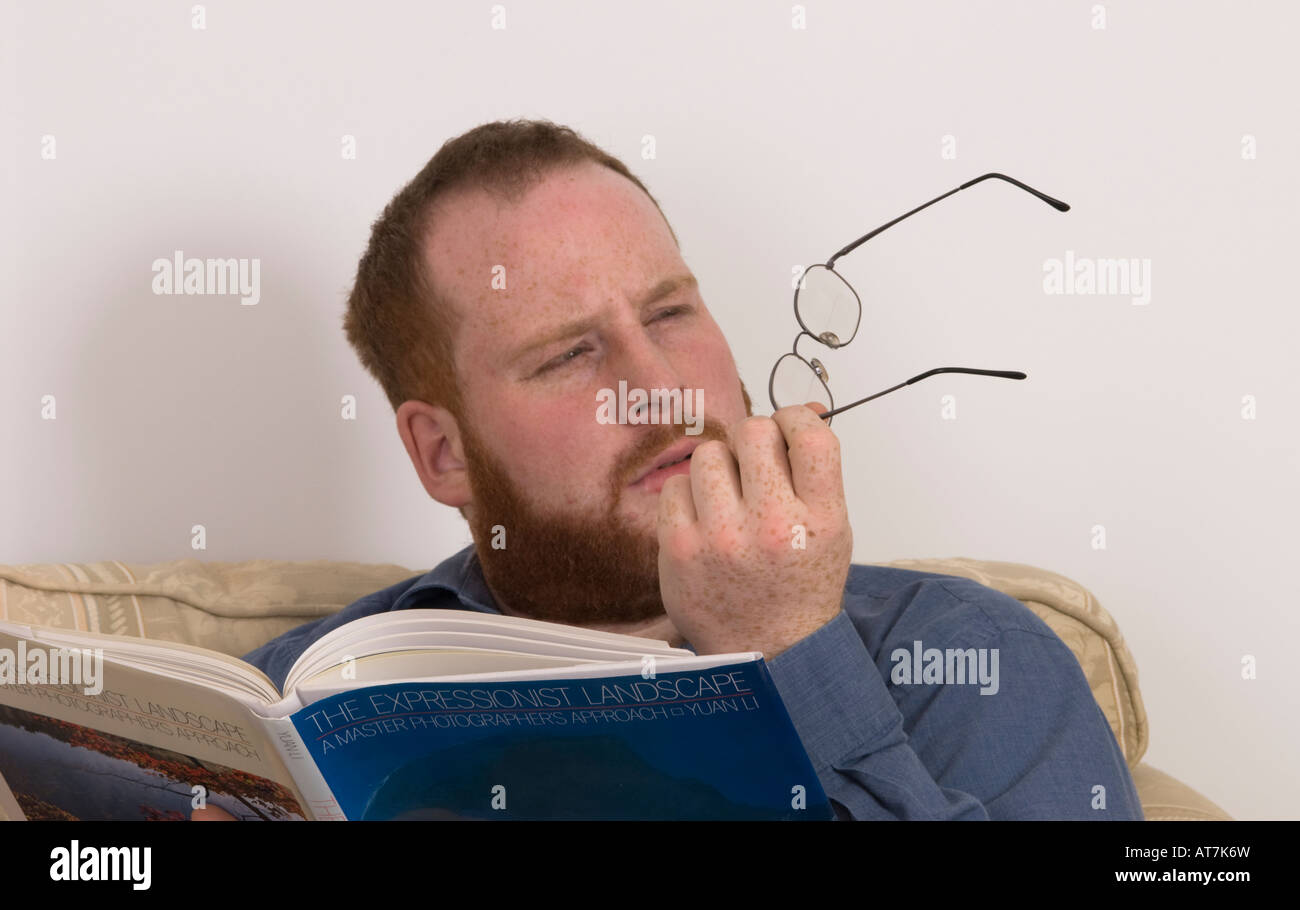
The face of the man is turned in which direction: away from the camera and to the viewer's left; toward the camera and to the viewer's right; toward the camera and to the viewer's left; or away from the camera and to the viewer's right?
toward the camera and to the viewer's right

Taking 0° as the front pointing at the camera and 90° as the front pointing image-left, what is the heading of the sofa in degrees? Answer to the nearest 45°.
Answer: approximately 0°
